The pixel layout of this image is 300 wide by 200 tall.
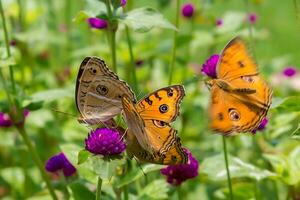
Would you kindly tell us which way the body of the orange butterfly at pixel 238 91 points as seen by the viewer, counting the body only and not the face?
to the viewer's left

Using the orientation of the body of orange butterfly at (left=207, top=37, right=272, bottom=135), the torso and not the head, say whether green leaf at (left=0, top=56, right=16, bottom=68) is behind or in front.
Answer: in front
